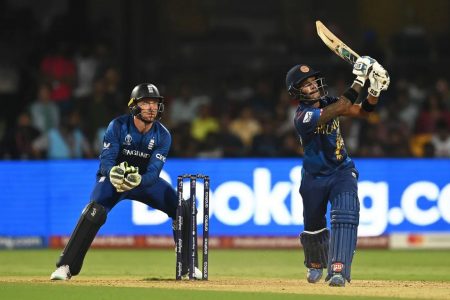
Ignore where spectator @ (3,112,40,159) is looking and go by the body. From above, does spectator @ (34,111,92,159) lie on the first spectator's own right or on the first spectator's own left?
on the first spectator's own left

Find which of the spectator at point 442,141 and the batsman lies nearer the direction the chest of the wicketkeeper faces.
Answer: the batsman

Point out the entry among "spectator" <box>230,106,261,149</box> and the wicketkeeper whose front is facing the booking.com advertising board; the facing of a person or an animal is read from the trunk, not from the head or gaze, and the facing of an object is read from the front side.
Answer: the spectator

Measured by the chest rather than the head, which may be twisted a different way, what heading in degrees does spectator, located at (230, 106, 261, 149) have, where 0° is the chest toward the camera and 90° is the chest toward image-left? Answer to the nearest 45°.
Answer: approximately 0°

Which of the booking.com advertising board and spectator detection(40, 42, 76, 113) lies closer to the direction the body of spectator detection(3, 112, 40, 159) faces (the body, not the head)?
the booking.com advertising board
